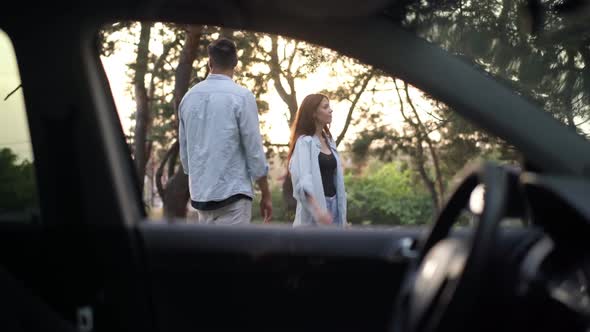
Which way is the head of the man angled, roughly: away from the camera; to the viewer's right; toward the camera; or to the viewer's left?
away from the camera

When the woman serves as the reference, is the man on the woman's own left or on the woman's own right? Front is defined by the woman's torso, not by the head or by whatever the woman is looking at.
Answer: on the woman's own right

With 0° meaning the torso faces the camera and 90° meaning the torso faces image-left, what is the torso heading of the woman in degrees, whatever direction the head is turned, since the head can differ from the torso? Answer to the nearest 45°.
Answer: approximately 315°

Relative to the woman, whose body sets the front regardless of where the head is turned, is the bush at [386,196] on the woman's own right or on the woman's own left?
on the woman's own left
